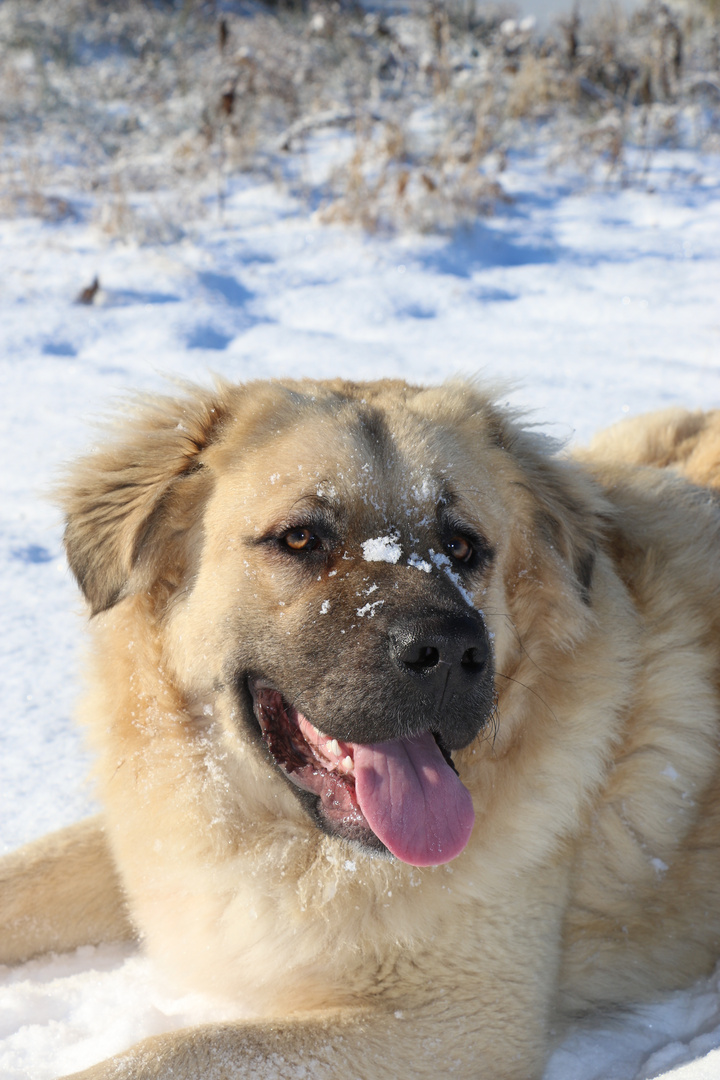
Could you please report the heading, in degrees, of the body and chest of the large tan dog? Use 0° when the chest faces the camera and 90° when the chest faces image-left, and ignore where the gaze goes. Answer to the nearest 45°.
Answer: approximately 45°
